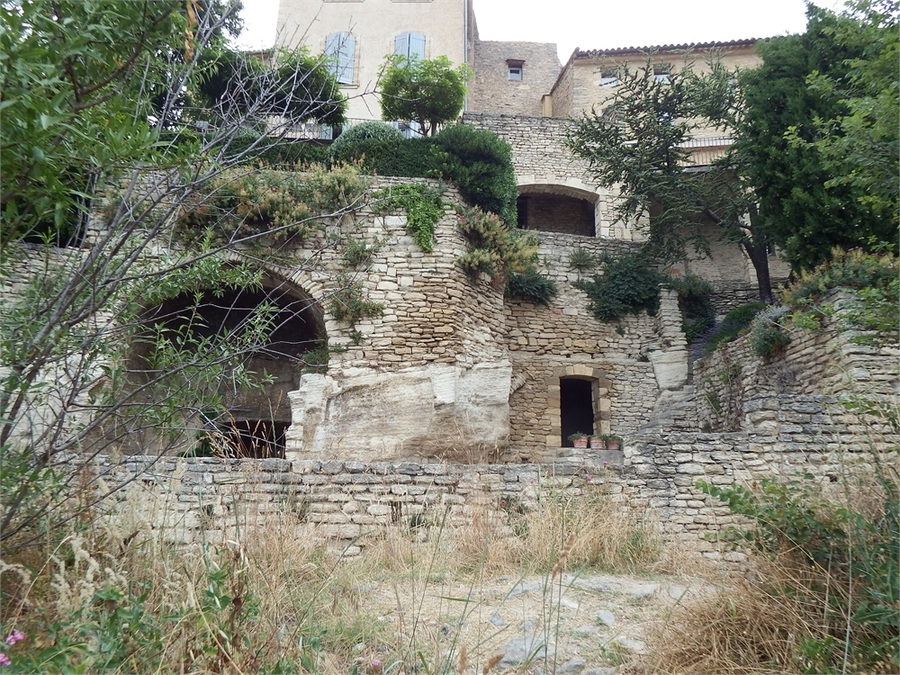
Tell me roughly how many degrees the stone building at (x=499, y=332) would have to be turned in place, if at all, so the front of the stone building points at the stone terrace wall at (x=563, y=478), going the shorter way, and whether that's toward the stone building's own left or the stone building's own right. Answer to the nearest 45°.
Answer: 0° — it already faces it

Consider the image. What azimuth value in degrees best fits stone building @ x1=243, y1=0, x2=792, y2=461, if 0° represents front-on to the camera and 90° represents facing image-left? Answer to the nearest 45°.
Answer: approximately 0°

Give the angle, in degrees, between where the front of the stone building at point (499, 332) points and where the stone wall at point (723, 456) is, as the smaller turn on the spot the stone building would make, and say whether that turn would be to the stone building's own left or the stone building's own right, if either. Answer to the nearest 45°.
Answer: approximately 45° to the stone building's own left

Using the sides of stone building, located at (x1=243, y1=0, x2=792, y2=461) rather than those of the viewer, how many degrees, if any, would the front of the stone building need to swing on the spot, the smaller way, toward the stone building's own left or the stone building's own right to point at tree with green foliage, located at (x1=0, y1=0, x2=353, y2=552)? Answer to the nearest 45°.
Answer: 0° — it already faces it
